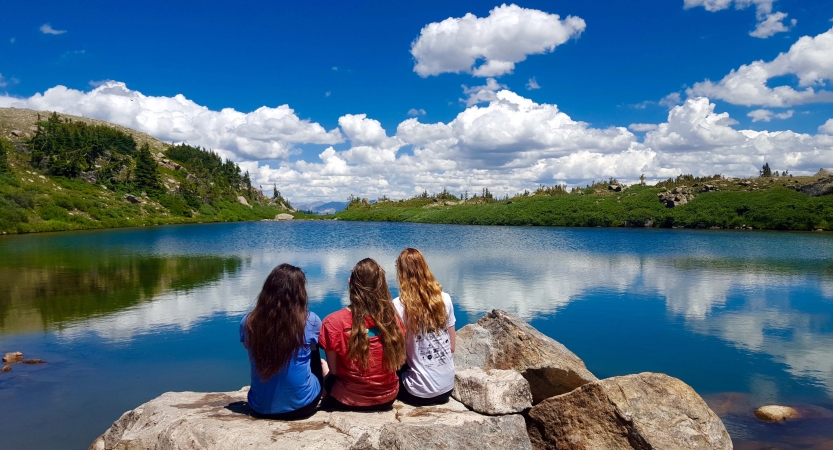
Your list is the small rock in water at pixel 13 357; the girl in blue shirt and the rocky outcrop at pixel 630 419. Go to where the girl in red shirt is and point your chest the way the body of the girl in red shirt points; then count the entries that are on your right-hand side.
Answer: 1

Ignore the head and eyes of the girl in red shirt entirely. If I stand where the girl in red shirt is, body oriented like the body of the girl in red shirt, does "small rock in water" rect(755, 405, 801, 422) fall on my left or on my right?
on my right

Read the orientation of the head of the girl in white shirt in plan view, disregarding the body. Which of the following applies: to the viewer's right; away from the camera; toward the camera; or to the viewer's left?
away from the camera

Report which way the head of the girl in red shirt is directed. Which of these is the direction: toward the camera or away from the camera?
away from the camera

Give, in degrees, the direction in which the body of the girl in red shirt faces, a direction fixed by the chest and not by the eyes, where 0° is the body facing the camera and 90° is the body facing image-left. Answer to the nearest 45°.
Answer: approximately 180°

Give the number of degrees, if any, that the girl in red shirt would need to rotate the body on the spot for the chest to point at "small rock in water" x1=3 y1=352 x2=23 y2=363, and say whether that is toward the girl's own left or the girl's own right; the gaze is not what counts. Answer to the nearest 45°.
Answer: approximately 45° to the girl's own left

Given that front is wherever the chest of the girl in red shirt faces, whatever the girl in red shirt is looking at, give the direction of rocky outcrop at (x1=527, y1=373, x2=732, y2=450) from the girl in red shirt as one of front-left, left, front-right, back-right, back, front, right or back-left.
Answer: right

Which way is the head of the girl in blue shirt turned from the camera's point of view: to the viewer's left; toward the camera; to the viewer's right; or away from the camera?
away from the camera

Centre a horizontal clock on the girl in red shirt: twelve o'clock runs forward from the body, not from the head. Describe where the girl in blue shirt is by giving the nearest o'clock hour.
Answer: The girl in blue shirt is roughly at 9 o'clock from the girl in red shirt.

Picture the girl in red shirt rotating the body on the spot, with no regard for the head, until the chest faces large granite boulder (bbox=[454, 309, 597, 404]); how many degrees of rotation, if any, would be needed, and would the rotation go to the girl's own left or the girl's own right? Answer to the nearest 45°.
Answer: approximately 45° to the girl's own right
